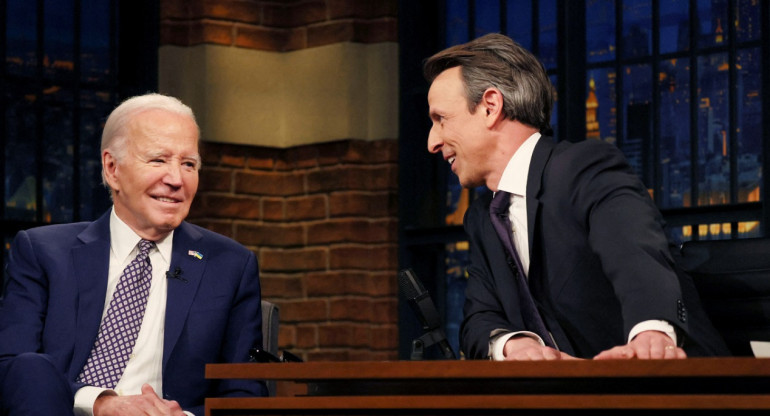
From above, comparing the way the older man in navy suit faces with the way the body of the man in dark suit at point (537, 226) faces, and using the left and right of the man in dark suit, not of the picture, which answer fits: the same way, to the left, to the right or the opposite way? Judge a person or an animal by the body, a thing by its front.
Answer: to the left

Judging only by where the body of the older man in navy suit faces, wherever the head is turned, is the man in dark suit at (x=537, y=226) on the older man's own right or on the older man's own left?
on the older man's own left

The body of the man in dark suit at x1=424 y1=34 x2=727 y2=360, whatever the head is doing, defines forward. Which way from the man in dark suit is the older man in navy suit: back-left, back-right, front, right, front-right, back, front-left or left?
front-right

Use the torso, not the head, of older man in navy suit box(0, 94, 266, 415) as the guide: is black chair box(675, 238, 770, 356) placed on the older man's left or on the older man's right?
on the older man's left

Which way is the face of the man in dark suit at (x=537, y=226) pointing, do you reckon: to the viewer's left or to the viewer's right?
to the viewer's left

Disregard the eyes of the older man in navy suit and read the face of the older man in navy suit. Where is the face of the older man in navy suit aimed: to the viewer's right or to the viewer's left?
to the viewer's right

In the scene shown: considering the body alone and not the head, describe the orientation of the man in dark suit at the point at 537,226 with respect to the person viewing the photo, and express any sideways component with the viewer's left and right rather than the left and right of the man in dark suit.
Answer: facing the viewer and to the left of the viewer

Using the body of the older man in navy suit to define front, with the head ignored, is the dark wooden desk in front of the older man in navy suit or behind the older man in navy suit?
in front

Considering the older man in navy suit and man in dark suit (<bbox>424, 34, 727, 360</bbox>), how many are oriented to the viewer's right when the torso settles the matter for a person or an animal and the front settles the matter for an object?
0
